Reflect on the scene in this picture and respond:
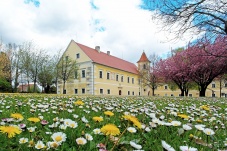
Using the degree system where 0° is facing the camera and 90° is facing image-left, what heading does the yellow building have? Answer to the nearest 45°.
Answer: approximately 315°

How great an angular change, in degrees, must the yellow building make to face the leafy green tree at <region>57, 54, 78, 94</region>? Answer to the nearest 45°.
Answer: approximately 90° to its right
